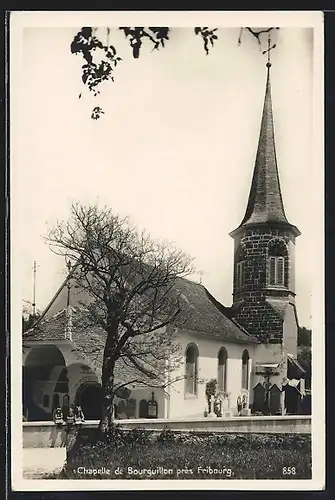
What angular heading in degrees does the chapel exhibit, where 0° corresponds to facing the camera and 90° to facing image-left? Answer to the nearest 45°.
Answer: approximately 45°
